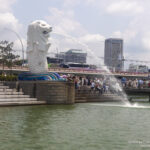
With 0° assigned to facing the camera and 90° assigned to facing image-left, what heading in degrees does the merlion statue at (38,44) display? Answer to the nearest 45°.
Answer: approximately 270°
